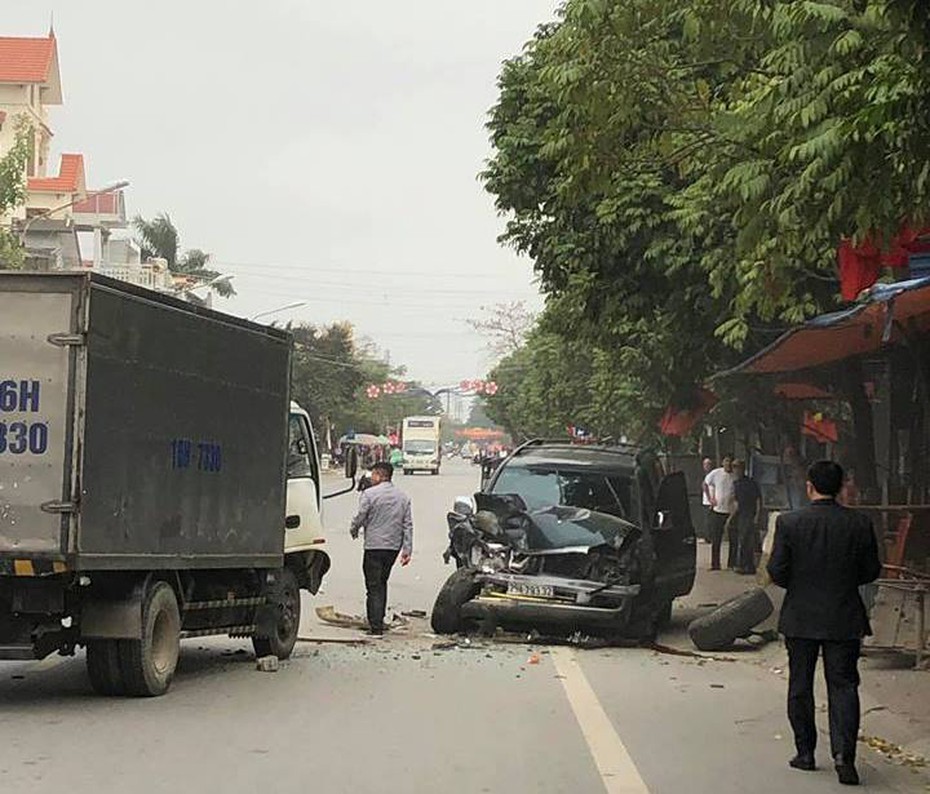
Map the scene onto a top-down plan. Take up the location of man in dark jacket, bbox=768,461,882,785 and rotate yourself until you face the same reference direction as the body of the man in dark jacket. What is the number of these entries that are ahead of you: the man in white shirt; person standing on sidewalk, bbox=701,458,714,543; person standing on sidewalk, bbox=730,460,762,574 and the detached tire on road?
4

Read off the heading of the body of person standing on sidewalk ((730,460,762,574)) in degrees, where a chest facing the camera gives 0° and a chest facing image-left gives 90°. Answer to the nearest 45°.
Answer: approximately 45°

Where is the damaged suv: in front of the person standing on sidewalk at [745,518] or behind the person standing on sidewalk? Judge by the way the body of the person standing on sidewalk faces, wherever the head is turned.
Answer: in front

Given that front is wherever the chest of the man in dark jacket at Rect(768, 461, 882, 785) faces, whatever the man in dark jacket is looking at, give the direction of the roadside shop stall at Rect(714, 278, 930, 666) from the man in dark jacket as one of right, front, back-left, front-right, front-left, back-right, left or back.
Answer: front

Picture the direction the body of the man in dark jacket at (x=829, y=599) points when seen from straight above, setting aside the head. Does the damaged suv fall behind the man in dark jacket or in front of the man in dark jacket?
in front

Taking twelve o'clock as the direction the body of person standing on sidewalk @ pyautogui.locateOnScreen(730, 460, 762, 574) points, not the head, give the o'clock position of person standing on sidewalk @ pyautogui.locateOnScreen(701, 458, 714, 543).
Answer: person standing on sidewalk @ pyautogui.locateOnScreen(701, 458, 714, 543) is roughly at 4 o'clock from person standing on sidewalk @ pyautogui.locateOnScreen(730, 460, 762, 574).

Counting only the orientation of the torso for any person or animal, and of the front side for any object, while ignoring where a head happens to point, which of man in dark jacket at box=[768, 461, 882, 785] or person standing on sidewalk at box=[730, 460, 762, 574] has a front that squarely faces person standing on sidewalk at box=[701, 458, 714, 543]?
the man in dark jacket

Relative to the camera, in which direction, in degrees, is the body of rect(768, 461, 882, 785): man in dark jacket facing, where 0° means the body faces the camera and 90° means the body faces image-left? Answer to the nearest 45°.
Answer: approximately 180°

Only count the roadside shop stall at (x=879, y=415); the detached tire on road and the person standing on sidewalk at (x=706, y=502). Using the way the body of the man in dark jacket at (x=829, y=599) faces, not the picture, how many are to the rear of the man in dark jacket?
0

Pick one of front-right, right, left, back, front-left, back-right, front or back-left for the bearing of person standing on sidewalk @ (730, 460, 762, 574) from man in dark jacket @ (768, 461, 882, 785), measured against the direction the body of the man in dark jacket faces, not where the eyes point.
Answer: front

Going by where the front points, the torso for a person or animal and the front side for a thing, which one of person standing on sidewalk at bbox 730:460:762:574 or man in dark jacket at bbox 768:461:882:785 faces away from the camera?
the man in dark jacket

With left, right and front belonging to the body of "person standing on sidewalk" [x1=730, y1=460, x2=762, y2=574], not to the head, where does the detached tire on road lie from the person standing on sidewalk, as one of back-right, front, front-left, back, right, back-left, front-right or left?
front-left

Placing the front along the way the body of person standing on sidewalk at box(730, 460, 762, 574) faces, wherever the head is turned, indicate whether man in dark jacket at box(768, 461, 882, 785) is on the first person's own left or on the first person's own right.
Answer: on the first person's own left
